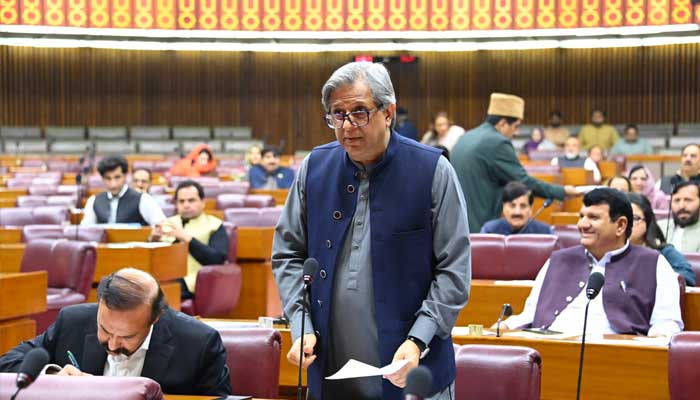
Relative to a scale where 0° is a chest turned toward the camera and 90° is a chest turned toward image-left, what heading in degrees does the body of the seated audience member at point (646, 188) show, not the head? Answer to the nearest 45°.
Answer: approximately 45°

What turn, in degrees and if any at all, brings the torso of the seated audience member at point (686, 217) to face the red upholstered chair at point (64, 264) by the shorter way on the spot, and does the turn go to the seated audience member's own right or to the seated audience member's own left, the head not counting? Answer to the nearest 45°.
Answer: approximately 45° to the seated audience member's own right

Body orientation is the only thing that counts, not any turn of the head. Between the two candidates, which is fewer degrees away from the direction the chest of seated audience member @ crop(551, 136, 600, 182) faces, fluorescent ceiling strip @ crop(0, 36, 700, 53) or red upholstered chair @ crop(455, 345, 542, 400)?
the red upholstered chair

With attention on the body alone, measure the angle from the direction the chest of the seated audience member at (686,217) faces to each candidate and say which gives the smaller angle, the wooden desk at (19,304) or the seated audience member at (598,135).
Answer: the wooden desk

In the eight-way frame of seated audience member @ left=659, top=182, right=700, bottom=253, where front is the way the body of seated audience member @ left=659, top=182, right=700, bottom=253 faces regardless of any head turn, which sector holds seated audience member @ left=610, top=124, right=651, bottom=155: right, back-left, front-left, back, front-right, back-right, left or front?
back-right

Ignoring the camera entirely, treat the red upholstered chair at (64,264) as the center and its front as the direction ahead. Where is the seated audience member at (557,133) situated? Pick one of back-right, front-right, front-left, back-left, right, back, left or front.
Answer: back

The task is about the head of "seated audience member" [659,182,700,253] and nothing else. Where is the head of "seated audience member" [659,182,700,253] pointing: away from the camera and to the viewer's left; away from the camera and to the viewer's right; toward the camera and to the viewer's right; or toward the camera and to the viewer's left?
toward the camera and to the viewer's left

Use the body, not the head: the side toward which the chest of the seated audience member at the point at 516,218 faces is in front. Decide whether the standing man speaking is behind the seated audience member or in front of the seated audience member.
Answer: in front

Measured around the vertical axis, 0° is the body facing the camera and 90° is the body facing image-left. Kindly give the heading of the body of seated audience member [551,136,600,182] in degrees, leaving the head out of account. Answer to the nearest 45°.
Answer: approximately 0°

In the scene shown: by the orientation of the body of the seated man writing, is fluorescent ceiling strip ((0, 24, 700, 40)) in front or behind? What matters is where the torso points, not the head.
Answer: behind
